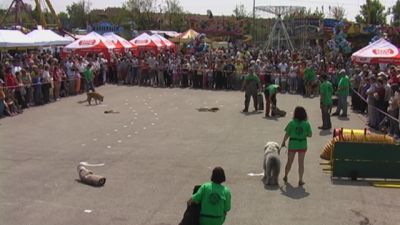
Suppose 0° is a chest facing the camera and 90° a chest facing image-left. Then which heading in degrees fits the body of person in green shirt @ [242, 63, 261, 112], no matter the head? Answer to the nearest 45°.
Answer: approximately 0°

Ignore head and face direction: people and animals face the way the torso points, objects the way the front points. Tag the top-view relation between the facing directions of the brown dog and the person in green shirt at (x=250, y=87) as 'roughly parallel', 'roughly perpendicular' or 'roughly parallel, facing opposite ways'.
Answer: roughly perpendicular

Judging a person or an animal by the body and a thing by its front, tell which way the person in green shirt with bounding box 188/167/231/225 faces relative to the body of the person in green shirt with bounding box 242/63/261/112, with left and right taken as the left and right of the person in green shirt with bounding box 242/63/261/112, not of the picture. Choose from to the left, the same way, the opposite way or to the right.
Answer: the opposite way

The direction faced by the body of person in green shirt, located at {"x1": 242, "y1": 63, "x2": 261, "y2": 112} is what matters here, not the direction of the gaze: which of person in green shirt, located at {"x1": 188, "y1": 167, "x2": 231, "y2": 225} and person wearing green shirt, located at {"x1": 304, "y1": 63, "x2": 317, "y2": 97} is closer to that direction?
the person in green shirt
